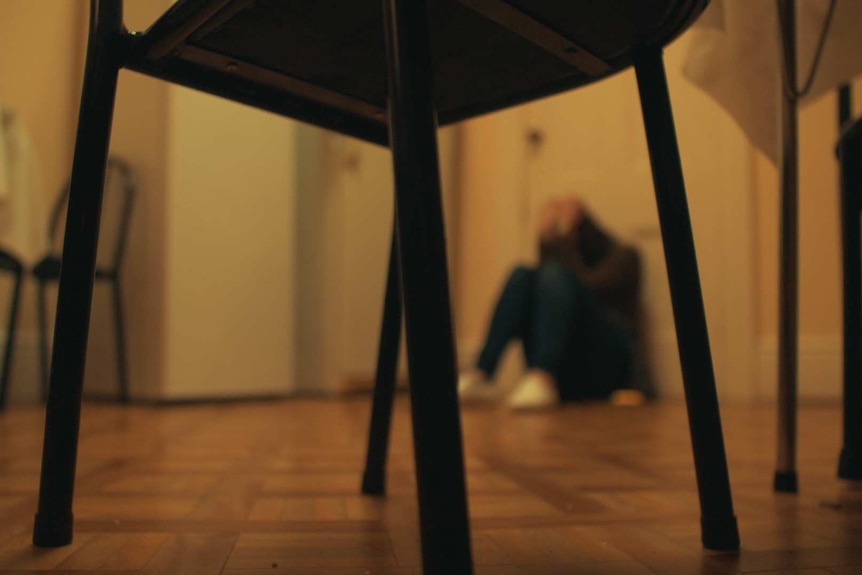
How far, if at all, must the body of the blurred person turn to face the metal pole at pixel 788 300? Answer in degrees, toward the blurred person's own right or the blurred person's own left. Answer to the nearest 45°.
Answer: approximately 45° to the blurred person's own left

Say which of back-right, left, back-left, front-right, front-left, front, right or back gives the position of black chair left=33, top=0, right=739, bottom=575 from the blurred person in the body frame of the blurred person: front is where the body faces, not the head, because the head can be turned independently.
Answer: front-left

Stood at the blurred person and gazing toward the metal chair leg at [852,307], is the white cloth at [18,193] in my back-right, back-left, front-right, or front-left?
front-right

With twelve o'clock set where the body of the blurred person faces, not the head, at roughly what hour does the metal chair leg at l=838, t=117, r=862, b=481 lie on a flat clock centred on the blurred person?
The metal chair leg is roughly at 10 o'clock from the blurred person.

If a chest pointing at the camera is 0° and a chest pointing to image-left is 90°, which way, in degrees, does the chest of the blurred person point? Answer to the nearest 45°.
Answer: approximately 45°

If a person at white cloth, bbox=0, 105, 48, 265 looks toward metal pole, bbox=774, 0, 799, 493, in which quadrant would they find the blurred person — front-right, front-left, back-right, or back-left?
front-left

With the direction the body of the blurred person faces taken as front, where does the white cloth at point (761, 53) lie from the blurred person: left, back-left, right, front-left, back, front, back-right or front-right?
front-left

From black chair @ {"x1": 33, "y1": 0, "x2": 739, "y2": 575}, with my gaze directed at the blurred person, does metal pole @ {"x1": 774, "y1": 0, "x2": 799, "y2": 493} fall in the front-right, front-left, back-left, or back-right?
front-right

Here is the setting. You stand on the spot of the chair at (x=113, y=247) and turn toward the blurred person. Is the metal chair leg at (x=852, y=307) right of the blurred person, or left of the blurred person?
right

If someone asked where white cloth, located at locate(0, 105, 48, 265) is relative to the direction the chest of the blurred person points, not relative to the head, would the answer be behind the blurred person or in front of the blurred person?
in front
